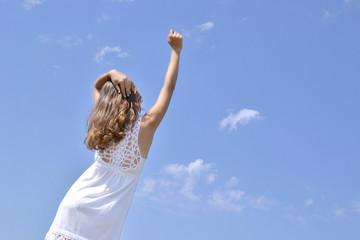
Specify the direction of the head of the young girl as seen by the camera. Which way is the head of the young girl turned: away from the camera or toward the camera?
away from the camera

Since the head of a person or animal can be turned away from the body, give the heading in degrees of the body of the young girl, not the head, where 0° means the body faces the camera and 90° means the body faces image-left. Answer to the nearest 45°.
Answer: approximately 180°
